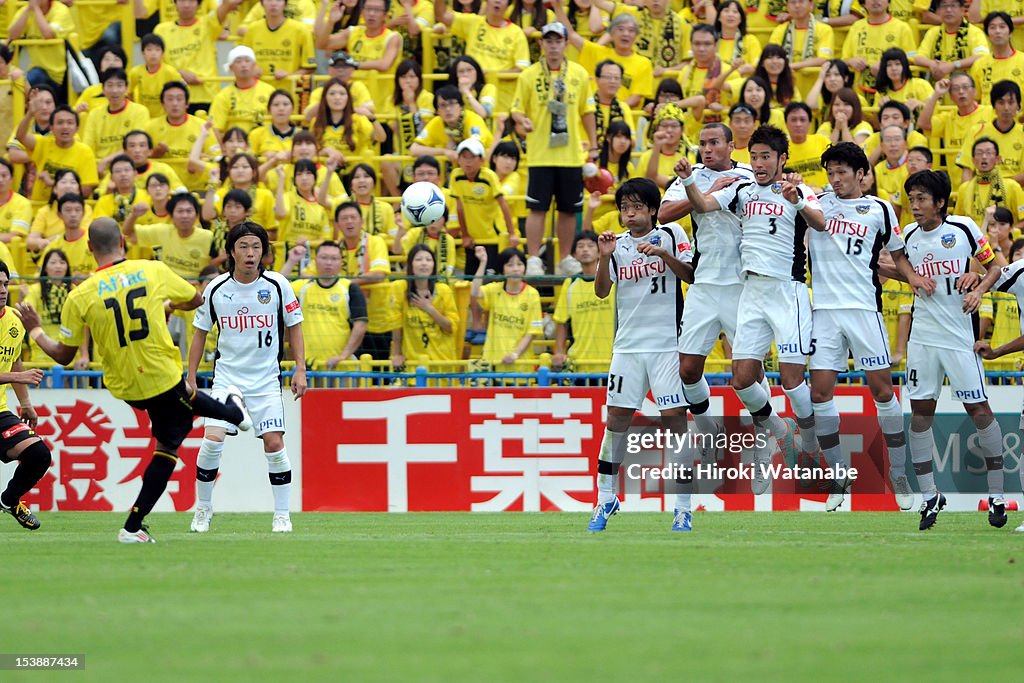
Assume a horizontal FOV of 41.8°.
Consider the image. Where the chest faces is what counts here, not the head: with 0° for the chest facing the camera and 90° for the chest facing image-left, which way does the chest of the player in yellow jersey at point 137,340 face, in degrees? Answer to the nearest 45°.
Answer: approximately 180°

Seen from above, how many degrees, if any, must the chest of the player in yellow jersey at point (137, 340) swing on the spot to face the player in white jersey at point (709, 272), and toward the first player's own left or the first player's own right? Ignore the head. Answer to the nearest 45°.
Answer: approximately 90° to the first player's own right

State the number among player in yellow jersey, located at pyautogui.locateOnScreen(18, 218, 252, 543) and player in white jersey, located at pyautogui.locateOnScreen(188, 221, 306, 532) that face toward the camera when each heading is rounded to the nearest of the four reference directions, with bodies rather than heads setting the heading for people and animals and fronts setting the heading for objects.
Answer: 1

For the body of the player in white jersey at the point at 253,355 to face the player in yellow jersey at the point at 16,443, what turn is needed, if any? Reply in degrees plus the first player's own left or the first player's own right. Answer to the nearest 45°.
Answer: approximately 90° to the first player's own right

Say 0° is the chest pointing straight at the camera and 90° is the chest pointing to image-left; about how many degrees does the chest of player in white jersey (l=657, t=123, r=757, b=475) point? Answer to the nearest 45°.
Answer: approximately 45°

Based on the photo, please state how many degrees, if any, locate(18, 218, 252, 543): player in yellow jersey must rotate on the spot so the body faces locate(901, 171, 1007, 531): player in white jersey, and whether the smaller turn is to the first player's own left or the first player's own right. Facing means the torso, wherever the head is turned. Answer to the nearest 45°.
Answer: approximately 90° to the first player's own right

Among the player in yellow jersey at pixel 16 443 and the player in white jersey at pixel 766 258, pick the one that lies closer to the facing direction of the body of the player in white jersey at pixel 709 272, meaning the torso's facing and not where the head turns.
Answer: the player in yellow jersey

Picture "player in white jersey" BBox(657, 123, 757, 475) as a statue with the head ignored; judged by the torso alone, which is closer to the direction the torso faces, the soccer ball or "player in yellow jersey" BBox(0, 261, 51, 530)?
the player in yellow jersey

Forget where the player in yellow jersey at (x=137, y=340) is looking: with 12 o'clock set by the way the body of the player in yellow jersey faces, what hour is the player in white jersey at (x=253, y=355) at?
The player in white jersey is roughly at 1 o'clock from the player in yellow jersey.
